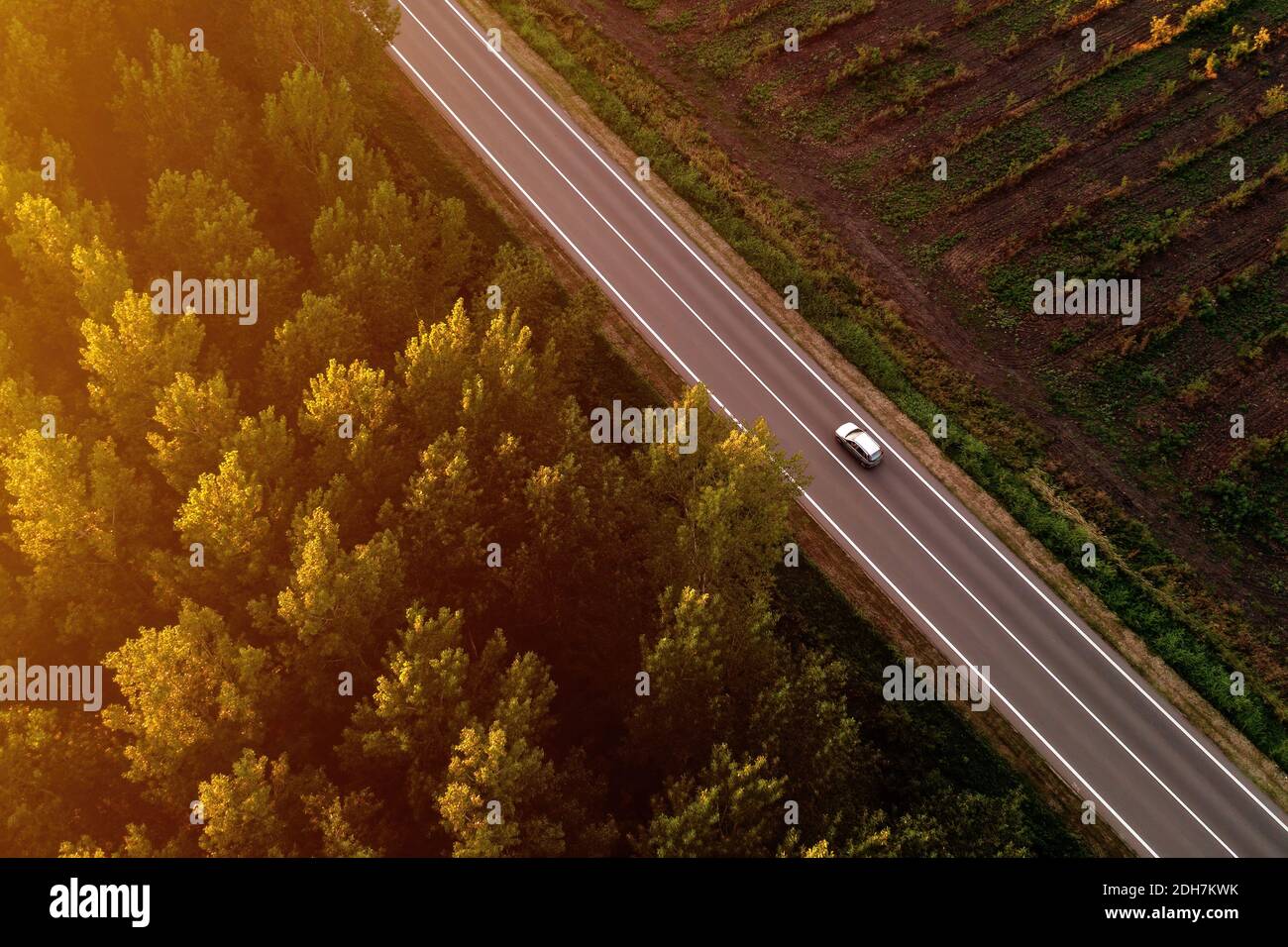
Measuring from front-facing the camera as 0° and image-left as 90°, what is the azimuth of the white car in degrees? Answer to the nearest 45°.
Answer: approximately 135°
